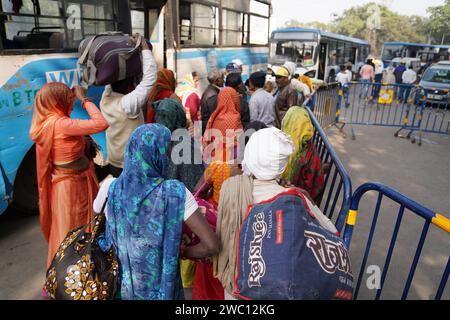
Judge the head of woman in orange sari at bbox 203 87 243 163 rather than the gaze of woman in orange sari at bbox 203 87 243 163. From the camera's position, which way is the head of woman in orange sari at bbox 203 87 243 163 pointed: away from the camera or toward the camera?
away from the camera

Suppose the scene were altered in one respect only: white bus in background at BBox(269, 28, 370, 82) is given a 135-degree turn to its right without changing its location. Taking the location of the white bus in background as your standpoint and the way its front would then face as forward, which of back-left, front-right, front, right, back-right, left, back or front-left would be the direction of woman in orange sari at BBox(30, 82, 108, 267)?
back

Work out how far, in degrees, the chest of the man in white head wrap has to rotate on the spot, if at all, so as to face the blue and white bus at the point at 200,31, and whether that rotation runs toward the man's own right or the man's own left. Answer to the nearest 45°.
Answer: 0° — they already face it

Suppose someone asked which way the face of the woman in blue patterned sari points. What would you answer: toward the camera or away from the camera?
away from the camera

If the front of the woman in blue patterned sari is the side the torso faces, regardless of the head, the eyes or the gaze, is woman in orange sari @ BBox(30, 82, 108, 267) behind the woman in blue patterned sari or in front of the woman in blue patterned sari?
in front

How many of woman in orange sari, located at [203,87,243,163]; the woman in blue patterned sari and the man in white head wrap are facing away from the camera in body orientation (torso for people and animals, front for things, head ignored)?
3

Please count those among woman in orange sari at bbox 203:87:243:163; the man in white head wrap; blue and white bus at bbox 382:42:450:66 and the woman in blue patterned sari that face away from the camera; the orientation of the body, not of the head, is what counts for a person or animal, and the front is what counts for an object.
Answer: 3

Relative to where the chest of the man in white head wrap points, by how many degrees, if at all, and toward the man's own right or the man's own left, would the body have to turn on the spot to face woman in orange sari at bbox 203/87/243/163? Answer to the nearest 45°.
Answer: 0° — they already face them

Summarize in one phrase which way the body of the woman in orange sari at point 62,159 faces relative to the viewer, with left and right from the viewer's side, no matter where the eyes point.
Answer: facing away from the viewer and to the right of the viewer

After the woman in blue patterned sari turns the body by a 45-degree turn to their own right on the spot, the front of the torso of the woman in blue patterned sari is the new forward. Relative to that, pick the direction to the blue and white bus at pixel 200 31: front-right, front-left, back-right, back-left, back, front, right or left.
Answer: front-left

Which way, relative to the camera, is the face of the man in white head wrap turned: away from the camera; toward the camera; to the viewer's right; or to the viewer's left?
away from the camera

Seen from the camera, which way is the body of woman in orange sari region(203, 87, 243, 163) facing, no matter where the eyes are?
away from the camera

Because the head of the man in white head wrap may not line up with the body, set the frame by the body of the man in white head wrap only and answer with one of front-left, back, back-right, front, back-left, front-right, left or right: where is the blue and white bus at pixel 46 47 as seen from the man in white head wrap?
front-left

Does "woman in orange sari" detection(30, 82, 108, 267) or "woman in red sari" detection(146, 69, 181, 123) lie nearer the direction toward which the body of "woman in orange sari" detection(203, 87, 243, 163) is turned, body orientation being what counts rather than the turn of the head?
the woman in red sari

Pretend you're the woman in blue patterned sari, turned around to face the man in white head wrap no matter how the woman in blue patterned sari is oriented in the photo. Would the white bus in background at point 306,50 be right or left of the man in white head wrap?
left

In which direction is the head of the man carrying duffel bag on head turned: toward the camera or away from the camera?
away from the camera

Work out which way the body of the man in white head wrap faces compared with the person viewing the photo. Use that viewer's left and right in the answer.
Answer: facing away from the viewer

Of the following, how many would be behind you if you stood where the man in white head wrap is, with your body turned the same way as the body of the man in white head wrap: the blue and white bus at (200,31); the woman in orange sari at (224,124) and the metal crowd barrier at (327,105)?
0
